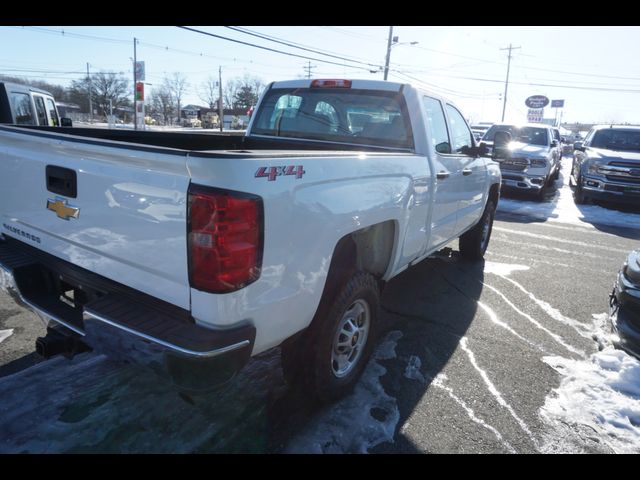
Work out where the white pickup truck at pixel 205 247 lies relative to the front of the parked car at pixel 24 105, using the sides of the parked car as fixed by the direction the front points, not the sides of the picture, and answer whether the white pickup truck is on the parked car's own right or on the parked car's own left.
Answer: on the parked car's own right

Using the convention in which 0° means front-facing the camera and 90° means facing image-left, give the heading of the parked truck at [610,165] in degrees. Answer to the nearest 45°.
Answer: approximately 0°

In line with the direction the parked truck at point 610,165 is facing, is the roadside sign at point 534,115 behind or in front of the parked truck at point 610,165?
behind

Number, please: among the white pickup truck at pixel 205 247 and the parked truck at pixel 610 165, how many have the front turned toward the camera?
1

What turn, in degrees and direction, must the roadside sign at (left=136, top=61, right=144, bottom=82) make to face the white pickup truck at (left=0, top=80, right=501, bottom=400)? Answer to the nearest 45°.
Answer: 0° — it already faces it

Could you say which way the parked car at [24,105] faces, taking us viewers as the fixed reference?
facing away from the viewer and to the right of the viewer

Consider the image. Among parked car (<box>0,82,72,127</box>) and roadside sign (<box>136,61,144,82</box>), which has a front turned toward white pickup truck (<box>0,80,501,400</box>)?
the roadside sign

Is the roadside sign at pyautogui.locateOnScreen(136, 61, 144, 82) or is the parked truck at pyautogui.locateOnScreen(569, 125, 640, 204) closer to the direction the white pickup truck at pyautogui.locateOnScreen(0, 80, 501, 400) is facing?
the parked truck

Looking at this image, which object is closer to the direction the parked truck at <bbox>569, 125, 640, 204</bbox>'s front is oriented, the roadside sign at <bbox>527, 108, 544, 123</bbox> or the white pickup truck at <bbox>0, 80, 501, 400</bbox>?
the white pickup truck

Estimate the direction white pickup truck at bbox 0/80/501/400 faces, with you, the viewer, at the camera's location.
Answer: facing away from the viewer and to the right of the viewer
